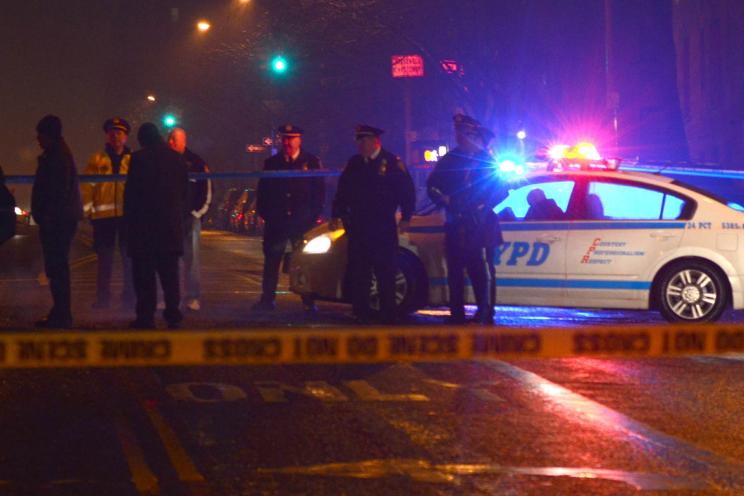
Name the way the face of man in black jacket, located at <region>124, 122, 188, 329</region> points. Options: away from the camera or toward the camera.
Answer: away from the camera

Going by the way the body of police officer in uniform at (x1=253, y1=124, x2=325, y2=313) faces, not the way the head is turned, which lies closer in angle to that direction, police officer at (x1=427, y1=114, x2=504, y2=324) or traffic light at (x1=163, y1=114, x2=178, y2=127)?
the police officer

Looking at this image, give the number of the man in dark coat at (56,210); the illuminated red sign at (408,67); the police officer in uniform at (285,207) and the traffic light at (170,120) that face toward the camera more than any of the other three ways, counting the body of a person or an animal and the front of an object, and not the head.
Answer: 3

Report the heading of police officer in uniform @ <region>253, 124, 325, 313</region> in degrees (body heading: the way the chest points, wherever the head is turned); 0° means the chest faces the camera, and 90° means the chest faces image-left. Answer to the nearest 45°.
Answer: approximately 0°

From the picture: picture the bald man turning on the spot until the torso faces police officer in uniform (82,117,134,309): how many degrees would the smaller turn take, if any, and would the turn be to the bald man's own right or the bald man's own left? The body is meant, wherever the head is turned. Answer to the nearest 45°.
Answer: approximately 90° to the bald man's own right

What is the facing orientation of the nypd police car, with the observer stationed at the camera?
facing to the left of the viewer

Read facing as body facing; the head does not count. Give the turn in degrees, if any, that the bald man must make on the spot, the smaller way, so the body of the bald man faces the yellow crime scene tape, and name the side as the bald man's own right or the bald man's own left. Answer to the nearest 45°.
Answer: approximately 45° to the bald man's own left
